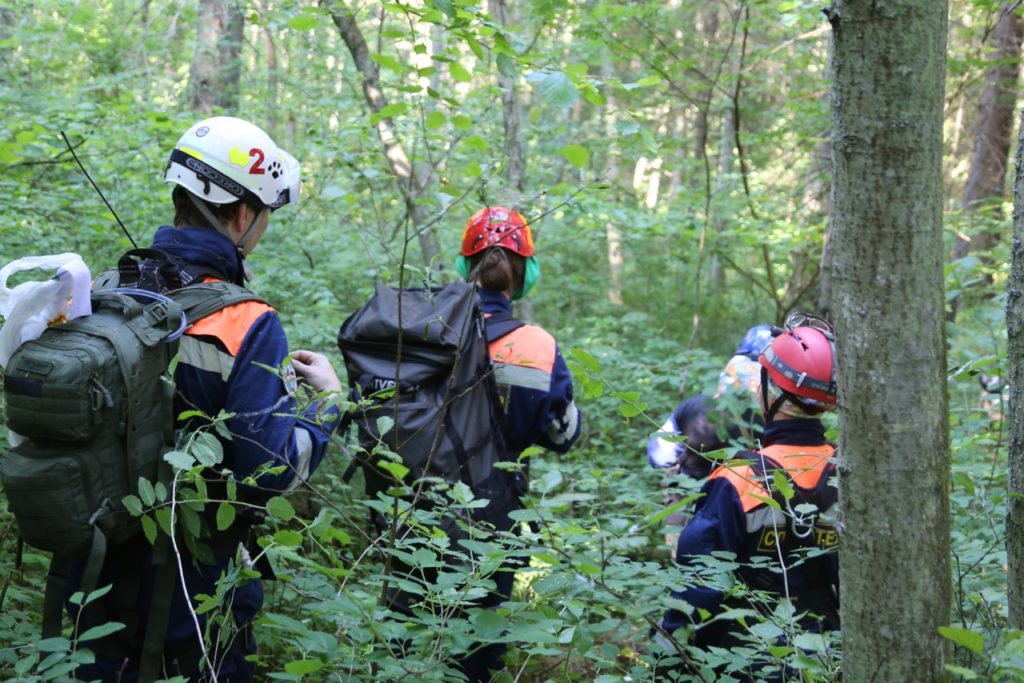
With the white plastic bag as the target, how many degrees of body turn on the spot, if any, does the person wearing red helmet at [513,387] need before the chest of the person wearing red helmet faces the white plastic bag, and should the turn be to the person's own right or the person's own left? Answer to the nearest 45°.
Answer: approximately 135° to the person's own left

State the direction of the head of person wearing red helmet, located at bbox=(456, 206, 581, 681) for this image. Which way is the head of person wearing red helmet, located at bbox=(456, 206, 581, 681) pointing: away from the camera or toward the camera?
away from the camera

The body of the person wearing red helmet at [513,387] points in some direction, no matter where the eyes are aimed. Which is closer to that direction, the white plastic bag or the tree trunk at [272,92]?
the tree trunk

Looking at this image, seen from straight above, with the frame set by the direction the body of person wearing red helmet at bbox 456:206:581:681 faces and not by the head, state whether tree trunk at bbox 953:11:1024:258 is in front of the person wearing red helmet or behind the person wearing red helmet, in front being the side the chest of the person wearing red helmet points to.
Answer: in front

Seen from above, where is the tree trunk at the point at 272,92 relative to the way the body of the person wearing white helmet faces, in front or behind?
in front

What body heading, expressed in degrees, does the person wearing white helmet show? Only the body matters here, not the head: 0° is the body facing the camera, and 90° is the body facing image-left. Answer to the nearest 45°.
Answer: approximately 225°

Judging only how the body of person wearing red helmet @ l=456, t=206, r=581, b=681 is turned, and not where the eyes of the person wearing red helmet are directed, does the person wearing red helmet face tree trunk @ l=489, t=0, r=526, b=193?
yes

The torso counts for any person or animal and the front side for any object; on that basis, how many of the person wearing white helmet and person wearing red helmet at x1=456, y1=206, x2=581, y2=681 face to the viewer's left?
0

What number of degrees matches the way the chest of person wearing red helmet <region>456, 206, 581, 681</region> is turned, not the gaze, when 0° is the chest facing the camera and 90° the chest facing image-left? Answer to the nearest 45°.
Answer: approximately 180°

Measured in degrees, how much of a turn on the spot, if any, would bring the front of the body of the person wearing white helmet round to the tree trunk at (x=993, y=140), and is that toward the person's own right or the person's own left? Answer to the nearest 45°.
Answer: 0° — they already face it

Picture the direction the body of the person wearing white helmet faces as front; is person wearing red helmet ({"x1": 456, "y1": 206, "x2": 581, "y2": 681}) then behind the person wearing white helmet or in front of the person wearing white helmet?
in front
